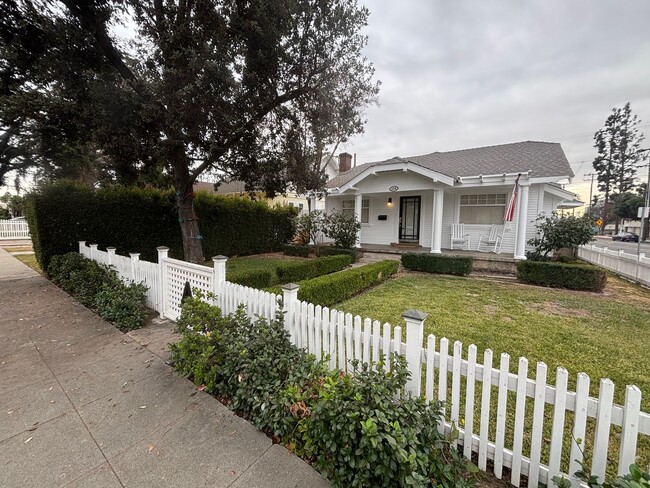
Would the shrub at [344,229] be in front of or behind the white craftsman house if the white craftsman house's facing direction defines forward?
in front

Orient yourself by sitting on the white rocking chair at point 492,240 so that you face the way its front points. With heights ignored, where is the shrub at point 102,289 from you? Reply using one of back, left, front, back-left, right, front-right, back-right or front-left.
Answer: front

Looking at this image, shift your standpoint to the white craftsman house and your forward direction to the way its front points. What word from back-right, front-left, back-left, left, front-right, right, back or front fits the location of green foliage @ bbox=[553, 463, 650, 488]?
front-left

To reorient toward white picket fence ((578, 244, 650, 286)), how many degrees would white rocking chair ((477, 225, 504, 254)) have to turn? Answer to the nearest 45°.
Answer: approximately 135° to its left

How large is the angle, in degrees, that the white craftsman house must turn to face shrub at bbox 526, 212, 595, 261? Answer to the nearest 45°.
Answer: approximately 90° to its left

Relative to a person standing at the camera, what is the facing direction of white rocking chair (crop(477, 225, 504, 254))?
facing the viewer and to the left of the viewer

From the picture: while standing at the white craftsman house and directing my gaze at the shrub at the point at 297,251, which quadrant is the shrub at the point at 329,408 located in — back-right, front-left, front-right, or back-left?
front-left

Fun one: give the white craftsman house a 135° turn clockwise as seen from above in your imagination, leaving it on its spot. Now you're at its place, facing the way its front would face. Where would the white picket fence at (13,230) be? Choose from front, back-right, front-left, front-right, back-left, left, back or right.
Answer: left

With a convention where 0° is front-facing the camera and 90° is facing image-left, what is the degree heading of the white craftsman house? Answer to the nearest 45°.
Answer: approximately 45°
